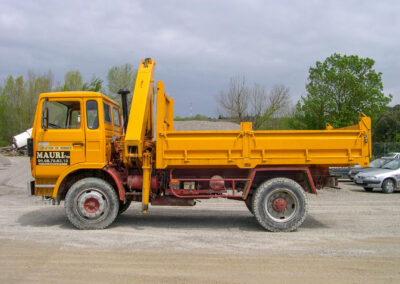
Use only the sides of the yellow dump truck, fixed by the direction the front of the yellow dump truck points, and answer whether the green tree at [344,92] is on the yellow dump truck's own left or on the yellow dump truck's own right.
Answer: on the yellow dump truck's own right

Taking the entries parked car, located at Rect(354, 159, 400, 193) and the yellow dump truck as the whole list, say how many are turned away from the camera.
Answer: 0

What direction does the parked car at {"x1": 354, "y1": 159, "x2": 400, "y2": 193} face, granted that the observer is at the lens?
facing the viewer and to the left of the viewer

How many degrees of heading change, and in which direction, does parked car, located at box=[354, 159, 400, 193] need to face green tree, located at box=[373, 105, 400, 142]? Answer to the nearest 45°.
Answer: approximately 135° to its right

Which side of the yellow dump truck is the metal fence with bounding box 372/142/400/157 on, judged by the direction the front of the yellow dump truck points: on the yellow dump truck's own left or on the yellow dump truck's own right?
on the yellow dump truck's own right

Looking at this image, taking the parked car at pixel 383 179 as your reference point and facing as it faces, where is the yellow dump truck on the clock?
The yellow dump truck is roughly at 11 o'clock from the parked car.

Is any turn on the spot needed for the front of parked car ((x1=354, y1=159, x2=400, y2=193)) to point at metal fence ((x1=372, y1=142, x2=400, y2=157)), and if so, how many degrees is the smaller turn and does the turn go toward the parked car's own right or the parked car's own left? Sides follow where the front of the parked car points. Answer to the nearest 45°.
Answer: approximately 135° to the parked car's own right

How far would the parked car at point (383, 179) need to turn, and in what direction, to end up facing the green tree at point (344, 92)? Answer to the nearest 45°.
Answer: approximately 135° to its right

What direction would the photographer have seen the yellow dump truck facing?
facing to the left of the viewer
